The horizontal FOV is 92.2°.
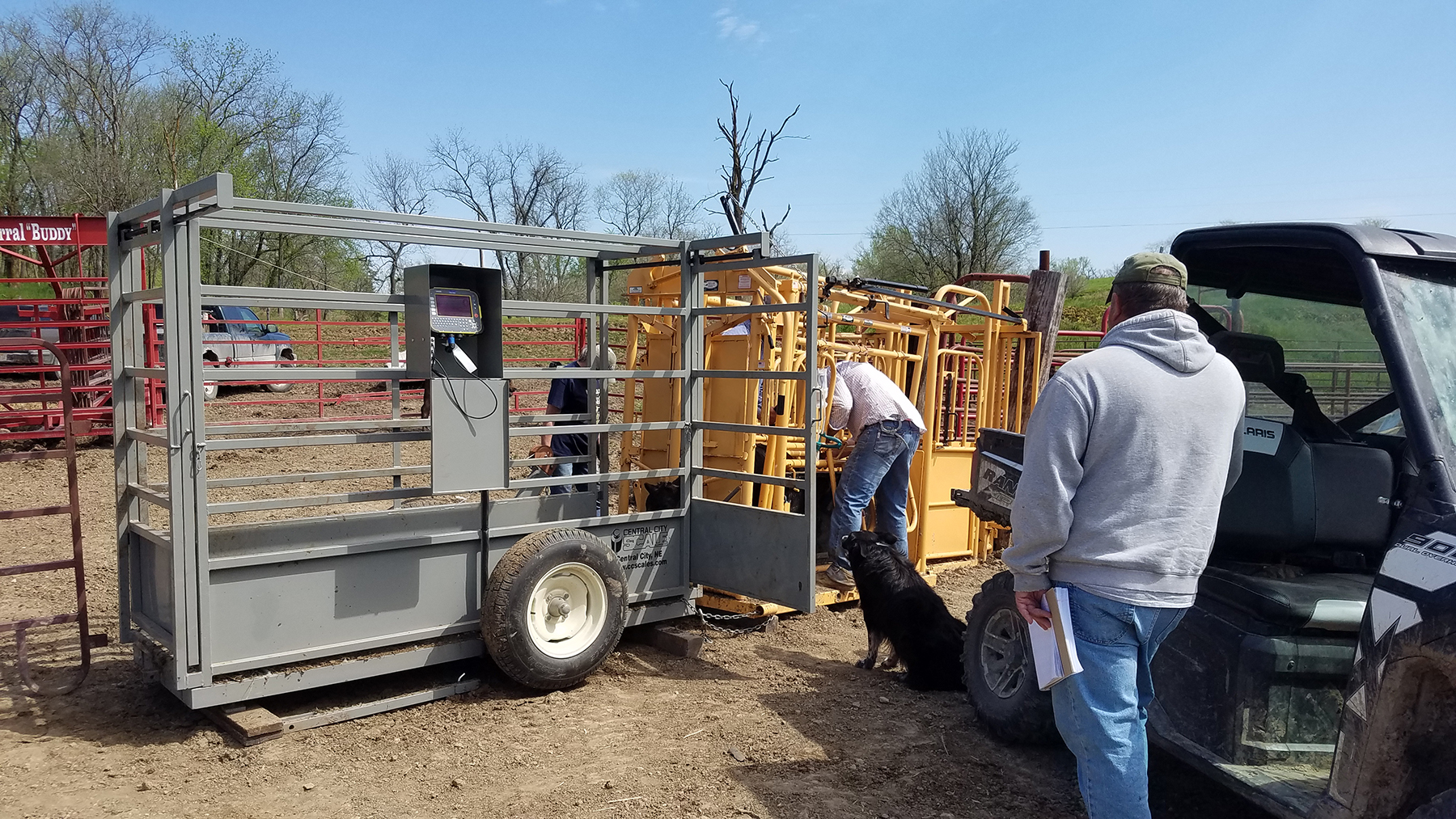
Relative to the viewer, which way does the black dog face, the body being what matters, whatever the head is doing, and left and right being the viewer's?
facing away from the viewer and to the left of the viewer

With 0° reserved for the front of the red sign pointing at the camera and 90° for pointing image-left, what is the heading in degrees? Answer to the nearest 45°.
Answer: approximately 0°

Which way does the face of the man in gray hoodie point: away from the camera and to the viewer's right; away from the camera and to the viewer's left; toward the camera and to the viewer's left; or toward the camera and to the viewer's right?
away from the camera and to the viewer's left

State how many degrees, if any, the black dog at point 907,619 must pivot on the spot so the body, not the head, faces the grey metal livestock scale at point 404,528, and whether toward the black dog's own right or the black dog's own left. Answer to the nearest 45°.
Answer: approximately 45° to the black dog's own left

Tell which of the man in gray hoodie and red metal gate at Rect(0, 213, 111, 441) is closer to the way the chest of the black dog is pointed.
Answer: the red metal gate

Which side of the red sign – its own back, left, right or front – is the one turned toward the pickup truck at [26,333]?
back

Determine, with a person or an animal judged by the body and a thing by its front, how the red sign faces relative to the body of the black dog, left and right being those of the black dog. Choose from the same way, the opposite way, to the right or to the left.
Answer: the opposite way

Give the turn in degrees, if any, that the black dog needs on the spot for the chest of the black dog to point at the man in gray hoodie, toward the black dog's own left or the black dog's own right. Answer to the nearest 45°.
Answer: approximately 135° to the black dog's own left

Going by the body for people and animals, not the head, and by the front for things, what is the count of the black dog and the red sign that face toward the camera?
1

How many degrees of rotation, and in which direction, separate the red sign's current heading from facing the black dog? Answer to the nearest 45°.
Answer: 0° — it already faces it

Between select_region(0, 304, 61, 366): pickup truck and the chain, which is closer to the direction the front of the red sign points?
the chain

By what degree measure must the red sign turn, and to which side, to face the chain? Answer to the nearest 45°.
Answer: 0° — it already faces it

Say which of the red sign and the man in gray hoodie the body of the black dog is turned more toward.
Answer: the red sign
